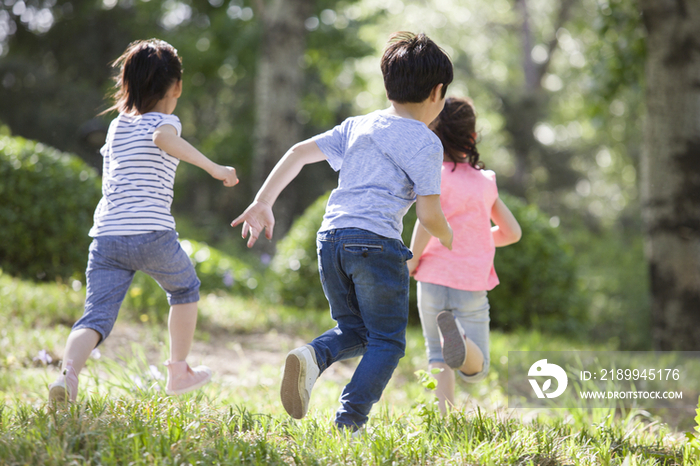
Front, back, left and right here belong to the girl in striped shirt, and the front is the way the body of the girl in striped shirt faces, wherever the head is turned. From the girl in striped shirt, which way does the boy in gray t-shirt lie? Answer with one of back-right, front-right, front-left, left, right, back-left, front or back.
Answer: right

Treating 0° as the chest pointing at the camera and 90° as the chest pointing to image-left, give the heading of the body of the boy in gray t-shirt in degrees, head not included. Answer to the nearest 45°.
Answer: approximately 225°

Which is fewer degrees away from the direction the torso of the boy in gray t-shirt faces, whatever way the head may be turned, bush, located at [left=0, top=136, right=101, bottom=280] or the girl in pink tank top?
the girl in pink tank top

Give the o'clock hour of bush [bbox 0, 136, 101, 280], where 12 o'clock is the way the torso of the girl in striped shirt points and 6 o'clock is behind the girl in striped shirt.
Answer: The bush is roughly at 10 o'clock from the girl in striped shirt.

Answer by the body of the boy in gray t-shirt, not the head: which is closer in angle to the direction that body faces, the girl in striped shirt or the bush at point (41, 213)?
the bush

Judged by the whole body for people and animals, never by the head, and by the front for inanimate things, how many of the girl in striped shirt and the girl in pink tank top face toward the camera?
0

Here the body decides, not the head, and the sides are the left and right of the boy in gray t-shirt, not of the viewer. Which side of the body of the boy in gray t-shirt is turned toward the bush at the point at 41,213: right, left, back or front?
left

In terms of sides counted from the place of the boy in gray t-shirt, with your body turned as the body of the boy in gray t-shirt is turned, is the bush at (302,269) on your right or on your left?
on your left

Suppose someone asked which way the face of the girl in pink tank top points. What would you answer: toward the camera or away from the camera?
away from the camera

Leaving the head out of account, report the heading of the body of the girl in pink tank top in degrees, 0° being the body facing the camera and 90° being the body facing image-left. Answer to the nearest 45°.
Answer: approximately 180°

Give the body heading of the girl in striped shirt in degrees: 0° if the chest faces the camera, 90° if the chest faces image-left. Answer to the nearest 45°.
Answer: approximately 225°

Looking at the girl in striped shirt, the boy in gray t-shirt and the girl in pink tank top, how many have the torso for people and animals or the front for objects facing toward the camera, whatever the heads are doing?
0
